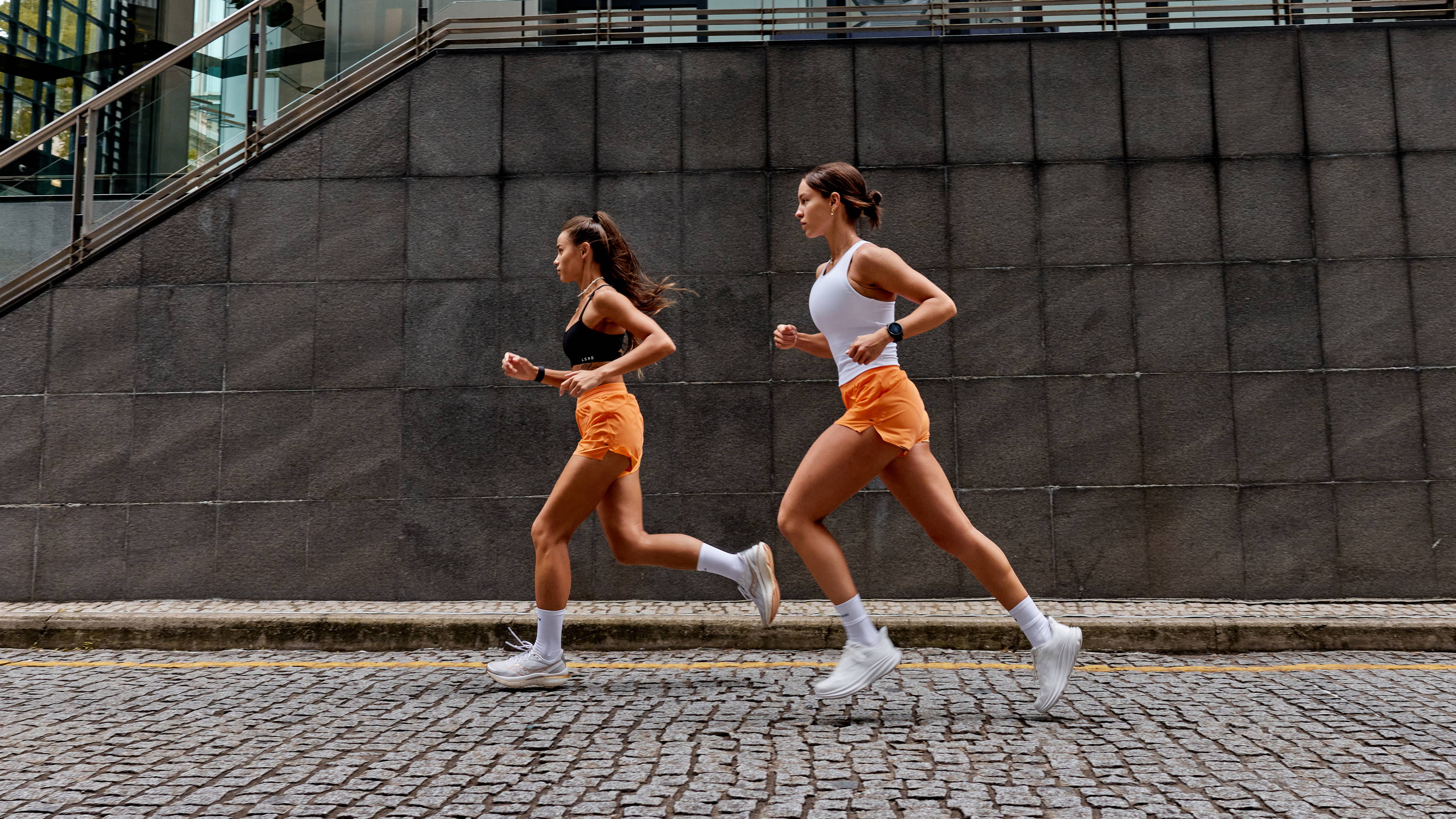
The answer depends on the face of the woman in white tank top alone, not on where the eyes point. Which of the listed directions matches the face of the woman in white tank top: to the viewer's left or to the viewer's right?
to the viewer's left

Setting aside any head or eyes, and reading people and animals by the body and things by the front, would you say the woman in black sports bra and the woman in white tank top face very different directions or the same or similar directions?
same or similar directions

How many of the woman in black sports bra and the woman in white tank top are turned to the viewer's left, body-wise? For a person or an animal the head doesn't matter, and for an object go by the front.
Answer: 2

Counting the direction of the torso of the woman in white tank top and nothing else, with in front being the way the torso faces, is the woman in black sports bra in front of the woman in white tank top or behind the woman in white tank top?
in front

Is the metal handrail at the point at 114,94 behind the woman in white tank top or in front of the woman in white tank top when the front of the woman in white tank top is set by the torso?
in front

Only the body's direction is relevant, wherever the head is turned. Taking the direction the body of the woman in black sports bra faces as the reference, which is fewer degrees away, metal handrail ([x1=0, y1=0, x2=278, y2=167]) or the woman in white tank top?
the metal handrail

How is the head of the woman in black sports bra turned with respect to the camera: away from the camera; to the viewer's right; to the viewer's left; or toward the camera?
to the viewer's left

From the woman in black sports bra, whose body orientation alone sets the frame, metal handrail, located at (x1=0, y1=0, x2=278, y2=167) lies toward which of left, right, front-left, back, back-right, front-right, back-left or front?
front-right

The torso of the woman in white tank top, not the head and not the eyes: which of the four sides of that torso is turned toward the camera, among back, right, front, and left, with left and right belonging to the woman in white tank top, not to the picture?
left

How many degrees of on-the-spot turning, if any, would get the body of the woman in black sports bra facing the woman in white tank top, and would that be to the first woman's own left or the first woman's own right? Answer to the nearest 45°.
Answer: approximately 135° to the first woman's own left

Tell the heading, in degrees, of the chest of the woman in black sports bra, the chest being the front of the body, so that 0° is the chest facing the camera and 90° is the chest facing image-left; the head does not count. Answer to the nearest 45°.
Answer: approximately 90°
